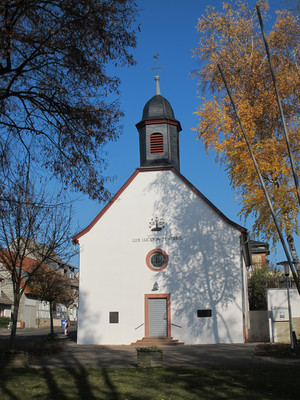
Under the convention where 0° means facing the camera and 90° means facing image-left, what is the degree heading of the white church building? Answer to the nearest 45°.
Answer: approximately 0°

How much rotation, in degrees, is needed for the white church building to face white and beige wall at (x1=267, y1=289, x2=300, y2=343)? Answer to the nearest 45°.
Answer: approximately 45° to its left

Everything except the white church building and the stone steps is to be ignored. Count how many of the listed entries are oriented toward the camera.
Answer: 2

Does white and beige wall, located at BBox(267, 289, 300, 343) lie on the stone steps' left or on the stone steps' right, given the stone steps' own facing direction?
on its left
